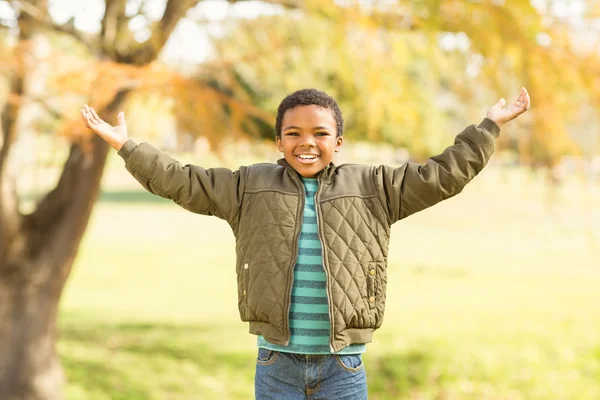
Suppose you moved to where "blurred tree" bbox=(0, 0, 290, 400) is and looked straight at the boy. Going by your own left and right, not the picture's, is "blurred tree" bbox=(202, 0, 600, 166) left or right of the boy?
left

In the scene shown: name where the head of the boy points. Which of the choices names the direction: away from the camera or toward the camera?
toward the camera

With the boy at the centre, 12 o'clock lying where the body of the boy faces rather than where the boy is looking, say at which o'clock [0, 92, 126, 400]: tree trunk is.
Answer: The tree trunk is roughly at 5 o'clock from the boy.

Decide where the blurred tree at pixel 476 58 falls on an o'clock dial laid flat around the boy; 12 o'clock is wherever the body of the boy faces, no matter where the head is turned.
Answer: The blurred tree is roughly at 7 o'clock from the boy.

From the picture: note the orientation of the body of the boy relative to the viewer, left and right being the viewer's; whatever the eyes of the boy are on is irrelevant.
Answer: facing the viewer

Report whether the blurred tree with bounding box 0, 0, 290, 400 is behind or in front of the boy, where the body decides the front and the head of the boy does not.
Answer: behind
